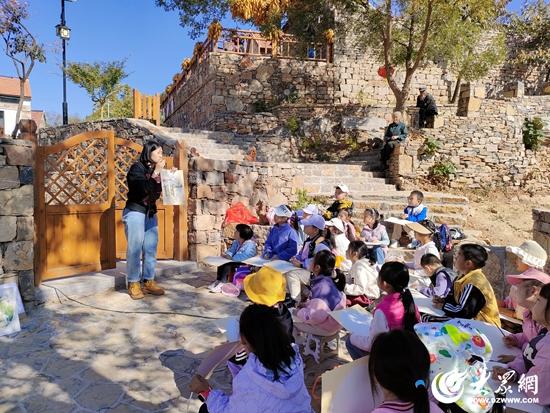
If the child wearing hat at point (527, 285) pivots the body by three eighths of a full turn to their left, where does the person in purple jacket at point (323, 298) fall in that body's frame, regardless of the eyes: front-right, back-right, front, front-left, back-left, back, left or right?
back-right

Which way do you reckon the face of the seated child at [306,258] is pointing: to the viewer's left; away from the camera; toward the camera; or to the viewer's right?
to the viewer's left

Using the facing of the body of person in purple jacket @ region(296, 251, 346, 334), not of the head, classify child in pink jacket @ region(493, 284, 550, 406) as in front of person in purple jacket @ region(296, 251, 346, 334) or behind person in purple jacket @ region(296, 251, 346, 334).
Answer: behind

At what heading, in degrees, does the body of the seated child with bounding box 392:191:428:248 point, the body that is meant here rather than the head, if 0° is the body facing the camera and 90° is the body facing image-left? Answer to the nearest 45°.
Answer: approximately 45°

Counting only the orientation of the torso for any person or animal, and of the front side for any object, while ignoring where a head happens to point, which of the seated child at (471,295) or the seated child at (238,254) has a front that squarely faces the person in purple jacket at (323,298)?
the seated child at (471,295)

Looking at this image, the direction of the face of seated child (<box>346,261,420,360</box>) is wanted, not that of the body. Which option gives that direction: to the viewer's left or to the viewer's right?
to the viewer's left

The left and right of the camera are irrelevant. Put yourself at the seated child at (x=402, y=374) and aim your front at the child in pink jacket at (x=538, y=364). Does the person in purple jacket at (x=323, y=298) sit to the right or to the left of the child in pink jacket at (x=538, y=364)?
left

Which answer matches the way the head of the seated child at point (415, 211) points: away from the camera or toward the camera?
toward the camera

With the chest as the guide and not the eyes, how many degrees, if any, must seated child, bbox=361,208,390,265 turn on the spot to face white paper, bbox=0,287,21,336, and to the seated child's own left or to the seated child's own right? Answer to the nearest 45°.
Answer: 0° — they already face it

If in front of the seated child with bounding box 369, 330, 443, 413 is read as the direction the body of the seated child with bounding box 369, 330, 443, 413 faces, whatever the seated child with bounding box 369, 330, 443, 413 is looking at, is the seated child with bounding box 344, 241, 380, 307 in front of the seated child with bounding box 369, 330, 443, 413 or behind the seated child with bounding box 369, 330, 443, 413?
in front

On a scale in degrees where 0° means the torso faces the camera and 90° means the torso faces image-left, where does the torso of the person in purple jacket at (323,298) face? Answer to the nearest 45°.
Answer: approximately 135°

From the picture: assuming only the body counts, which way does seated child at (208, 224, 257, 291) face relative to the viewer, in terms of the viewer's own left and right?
facing to the left of the viewer

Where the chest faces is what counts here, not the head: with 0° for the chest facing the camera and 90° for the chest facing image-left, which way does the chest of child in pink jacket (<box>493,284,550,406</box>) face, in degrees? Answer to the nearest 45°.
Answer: approximately 90°

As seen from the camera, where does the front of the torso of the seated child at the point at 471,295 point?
to the viewer's left

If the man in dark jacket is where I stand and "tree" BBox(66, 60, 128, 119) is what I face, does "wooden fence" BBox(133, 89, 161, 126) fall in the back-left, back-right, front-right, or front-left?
front-left

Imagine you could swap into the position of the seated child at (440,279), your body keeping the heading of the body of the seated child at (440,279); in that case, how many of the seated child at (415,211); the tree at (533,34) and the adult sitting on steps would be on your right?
3

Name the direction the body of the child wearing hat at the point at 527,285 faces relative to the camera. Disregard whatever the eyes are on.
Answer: to the viewer's left

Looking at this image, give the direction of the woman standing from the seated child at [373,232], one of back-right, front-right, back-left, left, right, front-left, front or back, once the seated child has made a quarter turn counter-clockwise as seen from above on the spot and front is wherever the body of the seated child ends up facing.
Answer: right

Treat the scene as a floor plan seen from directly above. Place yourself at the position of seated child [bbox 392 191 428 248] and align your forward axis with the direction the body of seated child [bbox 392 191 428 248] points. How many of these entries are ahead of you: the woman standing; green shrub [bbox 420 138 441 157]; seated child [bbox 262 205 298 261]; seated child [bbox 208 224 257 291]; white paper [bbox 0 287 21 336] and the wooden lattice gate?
5
